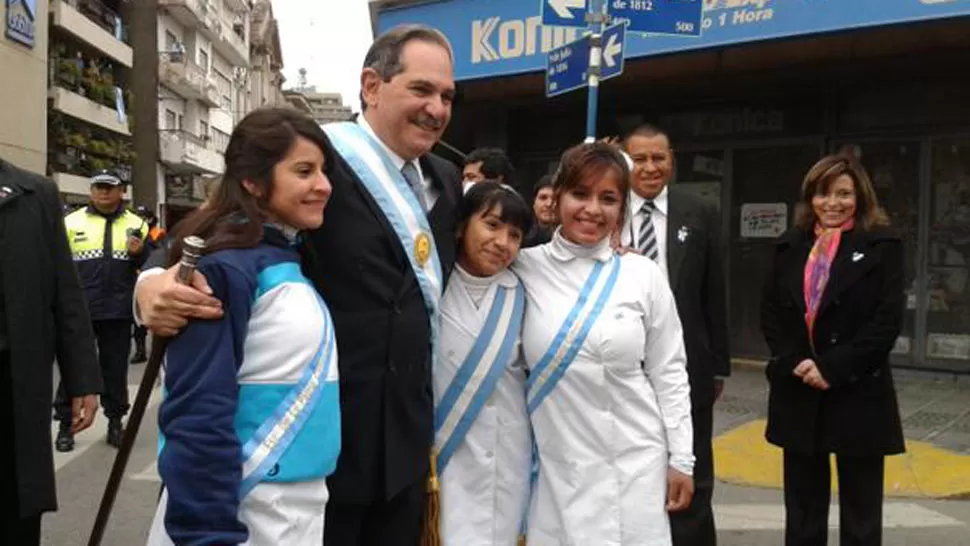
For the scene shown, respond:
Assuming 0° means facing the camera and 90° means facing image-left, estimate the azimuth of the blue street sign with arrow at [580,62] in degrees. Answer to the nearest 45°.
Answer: approximately 45°

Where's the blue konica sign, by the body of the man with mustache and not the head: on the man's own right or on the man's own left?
on the man's own left

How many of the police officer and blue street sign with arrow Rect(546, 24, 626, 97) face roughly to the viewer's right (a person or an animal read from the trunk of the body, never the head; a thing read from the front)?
0

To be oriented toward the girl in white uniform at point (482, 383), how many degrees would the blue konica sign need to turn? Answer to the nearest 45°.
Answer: approximately 45° to its left

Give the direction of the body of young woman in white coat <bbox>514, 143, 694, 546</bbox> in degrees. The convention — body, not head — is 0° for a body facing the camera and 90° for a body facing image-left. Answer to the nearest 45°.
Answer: approximately 0°

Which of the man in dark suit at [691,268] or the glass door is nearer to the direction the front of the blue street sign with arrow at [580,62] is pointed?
the man in dark suit

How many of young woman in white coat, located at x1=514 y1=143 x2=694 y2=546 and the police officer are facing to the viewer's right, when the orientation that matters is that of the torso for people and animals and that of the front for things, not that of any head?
0

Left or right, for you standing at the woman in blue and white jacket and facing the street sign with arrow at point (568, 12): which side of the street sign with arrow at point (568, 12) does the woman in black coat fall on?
right
